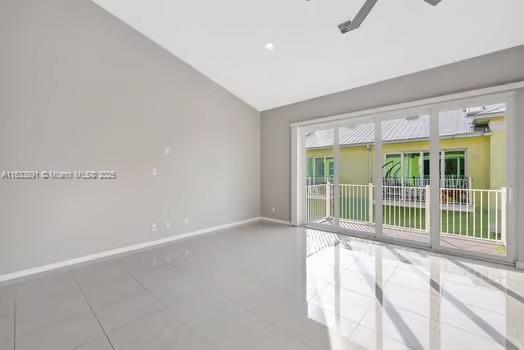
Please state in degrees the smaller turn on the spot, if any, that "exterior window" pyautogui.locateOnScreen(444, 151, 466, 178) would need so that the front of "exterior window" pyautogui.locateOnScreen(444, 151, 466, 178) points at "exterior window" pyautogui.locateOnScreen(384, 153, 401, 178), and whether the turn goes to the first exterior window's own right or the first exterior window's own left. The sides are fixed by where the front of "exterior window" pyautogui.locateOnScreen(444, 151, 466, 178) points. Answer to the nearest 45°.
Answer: approximately 90° to the first exterior window's own right

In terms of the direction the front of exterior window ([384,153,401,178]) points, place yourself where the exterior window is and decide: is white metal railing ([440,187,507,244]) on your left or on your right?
on your left

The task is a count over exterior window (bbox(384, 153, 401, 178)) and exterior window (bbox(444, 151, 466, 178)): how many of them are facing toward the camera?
2

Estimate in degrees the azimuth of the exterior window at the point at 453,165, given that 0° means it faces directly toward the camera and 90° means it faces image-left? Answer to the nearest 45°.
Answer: approximately 0°
